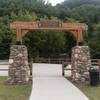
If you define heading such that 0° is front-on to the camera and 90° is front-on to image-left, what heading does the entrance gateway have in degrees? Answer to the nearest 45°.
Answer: approximately 0°
